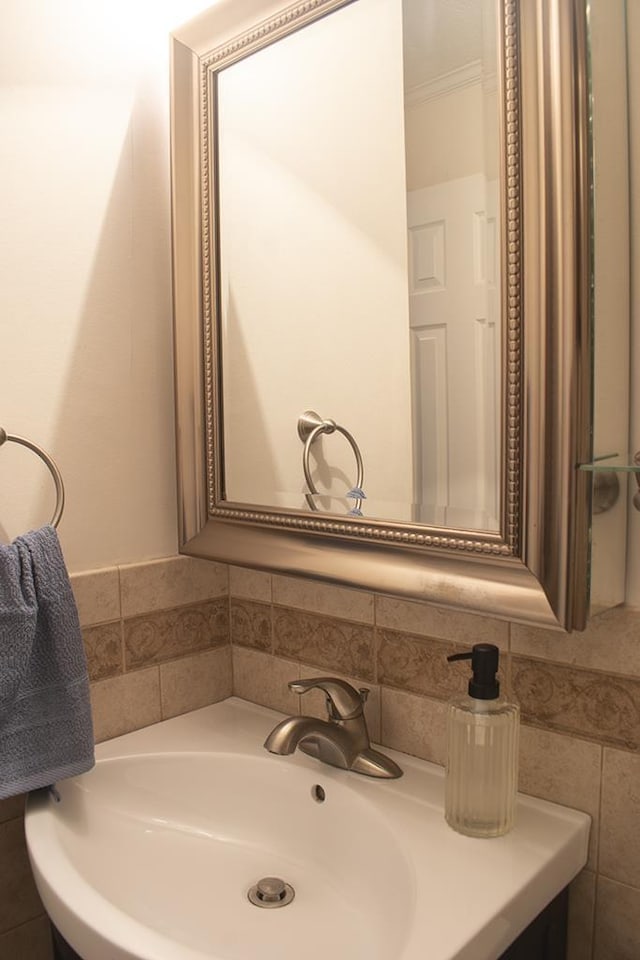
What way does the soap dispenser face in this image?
to the viewer's left

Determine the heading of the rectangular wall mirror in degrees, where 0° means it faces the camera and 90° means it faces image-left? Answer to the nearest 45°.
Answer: approximately 45°
